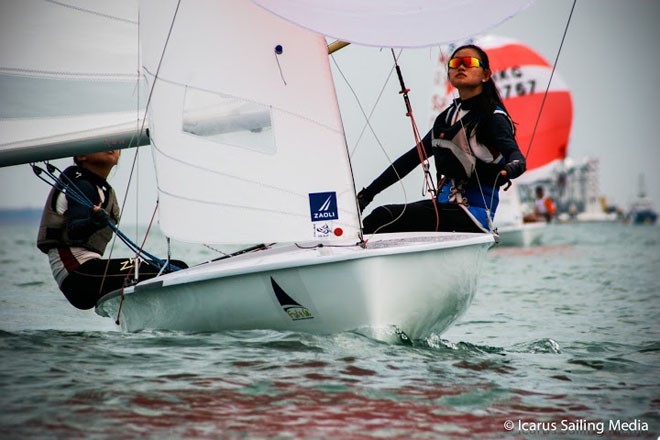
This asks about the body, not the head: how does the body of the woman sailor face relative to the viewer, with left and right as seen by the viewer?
facing the viewer and to the left of the viewer

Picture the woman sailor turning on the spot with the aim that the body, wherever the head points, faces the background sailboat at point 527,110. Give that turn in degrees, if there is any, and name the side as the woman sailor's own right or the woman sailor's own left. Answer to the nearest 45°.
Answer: approximately 135° to the woman sailor's own right

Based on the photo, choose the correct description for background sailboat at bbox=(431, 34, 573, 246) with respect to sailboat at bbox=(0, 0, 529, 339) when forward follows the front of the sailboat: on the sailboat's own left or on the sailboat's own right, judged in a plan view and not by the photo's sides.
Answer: on the sailboat's own left
